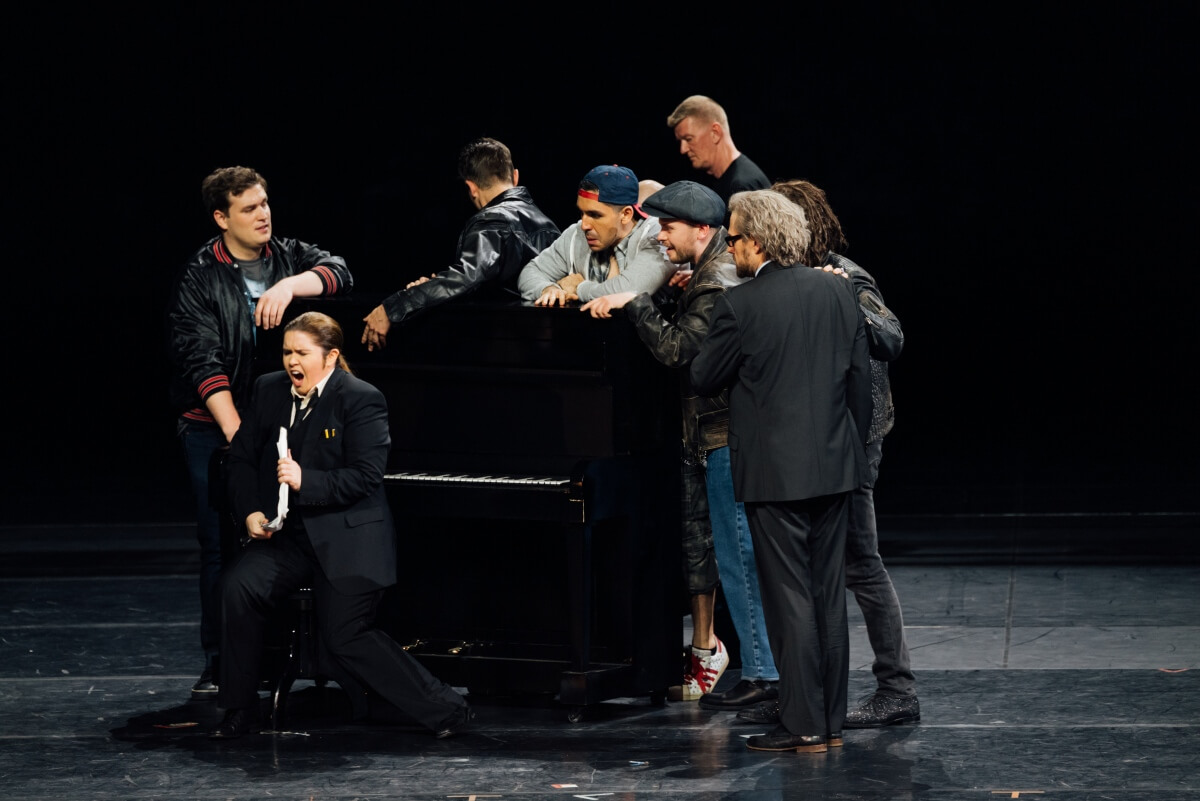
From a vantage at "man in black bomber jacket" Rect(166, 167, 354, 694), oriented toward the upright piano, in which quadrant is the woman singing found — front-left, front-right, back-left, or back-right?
front-right

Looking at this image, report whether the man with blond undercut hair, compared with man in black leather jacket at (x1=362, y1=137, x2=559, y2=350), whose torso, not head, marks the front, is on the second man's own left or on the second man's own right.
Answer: on the second man's own right

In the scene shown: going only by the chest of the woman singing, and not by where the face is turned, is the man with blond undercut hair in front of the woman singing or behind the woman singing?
behind

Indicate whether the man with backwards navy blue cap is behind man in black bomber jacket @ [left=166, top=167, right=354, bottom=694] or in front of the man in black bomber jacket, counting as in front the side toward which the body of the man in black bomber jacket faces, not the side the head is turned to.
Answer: in front

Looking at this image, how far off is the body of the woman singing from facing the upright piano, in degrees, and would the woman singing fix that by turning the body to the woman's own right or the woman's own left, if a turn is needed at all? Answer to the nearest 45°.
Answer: approximately 135° to the woman's own left

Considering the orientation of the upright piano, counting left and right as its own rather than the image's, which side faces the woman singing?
front

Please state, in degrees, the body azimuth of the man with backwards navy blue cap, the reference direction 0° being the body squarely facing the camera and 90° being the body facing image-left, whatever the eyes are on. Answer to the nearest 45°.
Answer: approximately 45°

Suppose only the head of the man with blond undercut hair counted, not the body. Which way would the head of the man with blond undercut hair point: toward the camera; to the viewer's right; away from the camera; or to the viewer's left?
to the viewer's left

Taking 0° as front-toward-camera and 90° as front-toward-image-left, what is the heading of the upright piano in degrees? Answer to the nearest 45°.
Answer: approximately 45°

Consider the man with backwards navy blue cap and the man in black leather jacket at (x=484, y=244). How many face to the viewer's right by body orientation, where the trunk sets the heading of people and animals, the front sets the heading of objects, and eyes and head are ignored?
0

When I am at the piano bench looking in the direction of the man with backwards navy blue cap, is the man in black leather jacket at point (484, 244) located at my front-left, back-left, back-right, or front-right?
front-left

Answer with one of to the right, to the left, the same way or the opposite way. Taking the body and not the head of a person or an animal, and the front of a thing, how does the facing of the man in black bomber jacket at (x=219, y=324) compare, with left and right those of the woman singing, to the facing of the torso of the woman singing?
to the left

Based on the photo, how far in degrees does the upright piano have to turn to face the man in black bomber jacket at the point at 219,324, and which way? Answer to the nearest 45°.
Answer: approximately 45° to its right

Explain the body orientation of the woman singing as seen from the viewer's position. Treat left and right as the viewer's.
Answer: facing the viewer and to the left of the viewer
